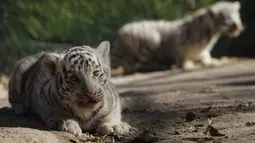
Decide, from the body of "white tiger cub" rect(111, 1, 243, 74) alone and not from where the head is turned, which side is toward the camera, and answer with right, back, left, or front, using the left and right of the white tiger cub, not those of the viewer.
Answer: right

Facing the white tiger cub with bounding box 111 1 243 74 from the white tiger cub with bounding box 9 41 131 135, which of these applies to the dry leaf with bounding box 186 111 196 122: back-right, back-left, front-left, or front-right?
front-right

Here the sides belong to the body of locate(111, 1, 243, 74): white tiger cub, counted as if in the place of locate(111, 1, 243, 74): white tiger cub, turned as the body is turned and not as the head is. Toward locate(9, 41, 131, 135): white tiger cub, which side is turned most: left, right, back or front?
right

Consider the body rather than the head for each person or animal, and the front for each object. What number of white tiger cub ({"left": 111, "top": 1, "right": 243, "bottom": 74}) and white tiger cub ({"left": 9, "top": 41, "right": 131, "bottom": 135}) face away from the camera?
0

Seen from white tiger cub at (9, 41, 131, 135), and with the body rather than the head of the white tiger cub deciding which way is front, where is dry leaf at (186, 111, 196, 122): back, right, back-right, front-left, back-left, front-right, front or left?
front-left

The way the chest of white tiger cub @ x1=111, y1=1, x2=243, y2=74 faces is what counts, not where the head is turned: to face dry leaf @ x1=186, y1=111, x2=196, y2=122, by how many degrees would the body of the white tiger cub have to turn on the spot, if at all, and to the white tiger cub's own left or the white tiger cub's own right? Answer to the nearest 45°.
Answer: approximately 90° to the white tiger cub's own right

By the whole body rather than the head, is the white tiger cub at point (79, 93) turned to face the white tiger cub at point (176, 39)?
no

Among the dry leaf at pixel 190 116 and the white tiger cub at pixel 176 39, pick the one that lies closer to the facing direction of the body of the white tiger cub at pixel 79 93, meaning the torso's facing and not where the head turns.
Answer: the dry leaf
